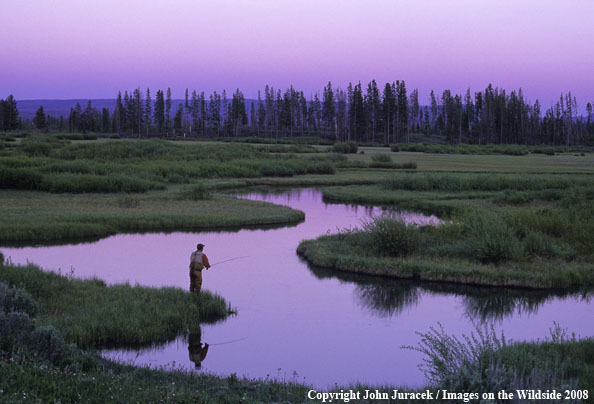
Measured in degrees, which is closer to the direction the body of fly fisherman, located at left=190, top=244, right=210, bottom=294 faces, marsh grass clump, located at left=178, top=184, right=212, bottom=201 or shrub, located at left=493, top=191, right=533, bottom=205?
the shrub

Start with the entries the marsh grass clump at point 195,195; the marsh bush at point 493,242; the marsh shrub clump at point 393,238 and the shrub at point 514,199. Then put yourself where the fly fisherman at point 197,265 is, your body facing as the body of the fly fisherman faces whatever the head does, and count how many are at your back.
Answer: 0

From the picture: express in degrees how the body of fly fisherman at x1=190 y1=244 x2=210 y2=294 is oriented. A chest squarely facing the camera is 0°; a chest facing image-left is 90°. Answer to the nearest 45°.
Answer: approximately 225°

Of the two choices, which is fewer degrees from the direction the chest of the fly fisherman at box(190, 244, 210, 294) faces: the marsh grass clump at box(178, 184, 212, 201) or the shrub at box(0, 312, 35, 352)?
the marsh grass clump

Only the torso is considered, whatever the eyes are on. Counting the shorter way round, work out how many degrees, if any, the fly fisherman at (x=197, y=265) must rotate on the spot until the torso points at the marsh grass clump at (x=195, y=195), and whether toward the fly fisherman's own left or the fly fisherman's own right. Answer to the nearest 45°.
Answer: approximately 45° to the fly fisherman's own left

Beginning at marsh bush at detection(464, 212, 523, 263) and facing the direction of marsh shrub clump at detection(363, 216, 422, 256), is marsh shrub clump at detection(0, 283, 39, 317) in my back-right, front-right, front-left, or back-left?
front-left

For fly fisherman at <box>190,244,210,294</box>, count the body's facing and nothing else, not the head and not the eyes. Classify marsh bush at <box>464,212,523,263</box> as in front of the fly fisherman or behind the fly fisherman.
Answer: in front

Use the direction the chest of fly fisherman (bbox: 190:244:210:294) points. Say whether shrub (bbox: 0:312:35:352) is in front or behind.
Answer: behind

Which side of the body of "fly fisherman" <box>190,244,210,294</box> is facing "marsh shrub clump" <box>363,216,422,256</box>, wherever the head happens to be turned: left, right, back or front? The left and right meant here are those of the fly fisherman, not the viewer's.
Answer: front

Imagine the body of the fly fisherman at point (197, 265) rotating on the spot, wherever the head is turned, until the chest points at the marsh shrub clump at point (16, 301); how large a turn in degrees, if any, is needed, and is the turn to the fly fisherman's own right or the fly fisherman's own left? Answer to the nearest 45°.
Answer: approximately 180°

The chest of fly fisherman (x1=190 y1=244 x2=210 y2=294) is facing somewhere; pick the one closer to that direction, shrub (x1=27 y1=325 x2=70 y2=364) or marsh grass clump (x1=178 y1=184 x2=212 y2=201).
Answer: the marsh grass clump

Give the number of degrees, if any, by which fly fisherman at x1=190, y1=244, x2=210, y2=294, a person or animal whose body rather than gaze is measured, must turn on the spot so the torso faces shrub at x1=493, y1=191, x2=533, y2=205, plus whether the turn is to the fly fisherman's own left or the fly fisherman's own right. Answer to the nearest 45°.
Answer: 0° — they already face it

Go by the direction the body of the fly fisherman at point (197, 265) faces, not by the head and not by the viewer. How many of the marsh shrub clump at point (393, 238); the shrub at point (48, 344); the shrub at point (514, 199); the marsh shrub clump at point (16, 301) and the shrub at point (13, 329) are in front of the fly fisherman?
2

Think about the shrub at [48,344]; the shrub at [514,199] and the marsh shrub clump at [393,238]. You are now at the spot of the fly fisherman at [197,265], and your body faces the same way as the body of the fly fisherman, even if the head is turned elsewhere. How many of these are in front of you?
2
